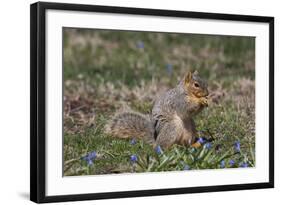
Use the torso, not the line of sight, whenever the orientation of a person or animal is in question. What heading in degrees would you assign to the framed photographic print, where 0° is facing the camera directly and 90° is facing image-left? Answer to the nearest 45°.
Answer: approximately 315°
